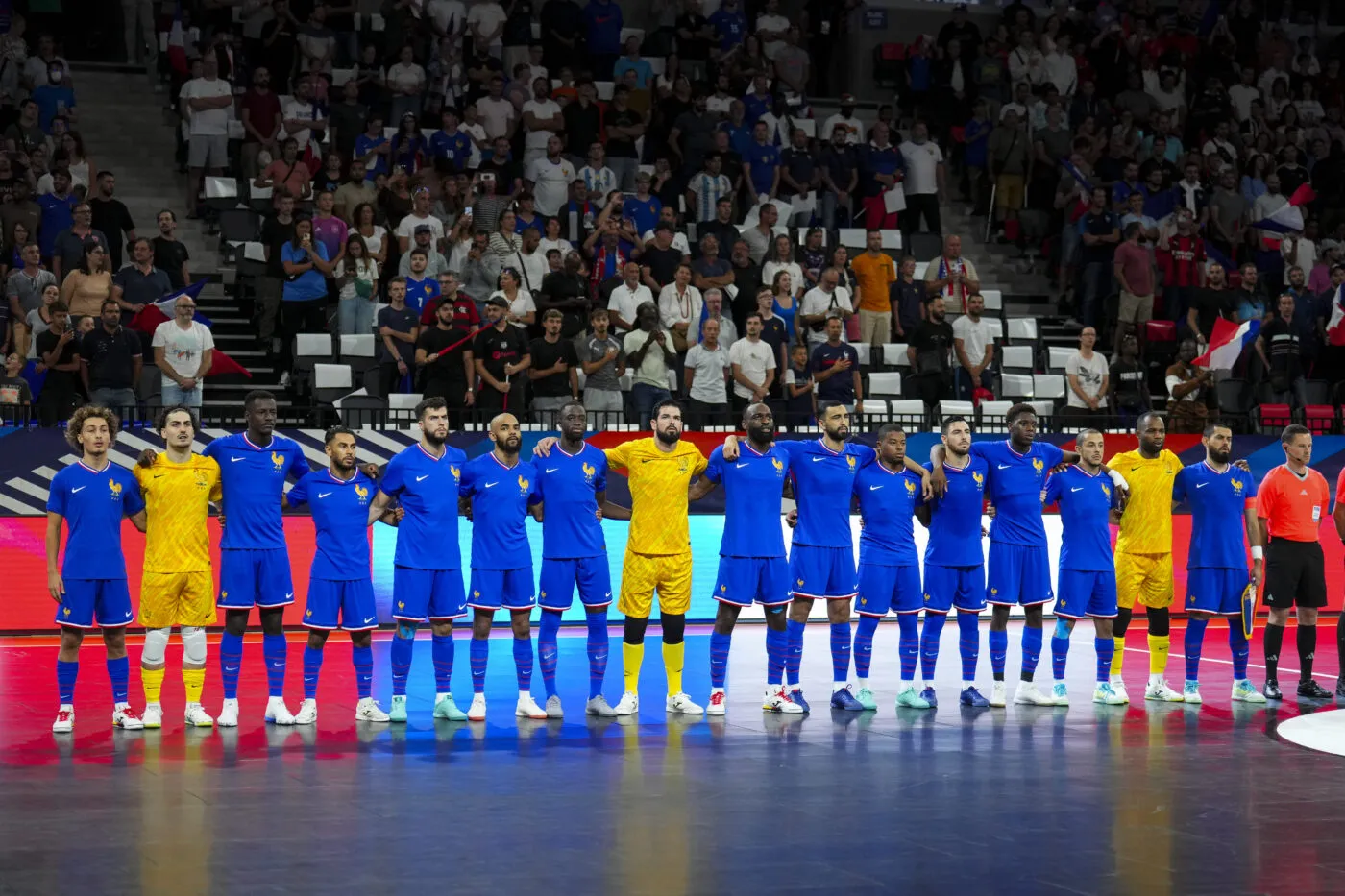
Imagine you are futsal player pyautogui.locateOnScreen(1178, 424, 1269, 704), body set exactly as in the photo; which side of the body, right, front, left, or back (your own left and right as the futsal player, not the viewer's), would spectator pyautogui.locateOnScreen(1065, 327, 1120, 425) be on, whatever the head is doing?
back

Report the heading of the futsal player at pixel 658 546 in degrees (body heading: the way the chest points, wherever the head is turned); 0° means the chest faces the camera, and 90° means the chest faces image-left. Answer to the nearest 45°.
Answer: approximately 0°

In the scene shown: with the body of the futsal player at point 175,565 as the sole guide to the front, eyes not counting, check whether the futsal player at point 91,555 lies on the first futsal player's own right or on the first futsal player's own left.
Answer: on the first futsal player's own right

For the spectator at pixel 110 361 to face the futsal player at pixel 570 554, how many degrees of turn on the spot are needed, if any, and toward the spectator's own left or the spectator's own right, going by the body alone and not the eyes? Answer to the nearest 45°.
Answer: approximately 45° to the spectator's own left

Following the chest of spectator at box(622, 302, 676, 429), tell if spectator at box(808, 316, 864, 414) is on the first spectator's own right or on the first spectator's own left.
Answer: on the first spectator's own left

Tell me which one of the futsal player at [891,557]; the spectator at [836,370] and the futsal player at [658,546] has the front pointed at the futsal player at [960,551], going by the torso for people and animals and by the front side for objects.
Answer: the spectator

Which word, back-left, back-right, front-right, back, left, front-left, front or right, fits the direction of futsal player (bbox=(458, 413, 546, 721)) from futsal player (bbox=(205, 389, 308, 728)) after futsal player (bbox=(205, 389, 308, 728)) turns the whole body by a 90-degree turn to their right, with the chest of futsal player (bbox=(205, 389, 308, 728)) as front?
back

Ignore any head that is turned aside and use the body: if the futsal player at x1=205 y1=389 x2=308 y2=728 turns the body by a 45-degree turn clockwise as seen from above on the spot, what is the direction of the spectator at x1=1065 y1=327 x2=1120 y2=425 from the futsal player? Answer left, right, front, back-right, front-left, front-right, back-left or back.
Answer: back

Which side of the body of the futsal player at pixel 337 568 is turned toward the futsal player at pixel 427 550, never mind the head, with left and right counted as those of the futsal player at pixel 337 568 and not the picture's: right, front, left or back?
left

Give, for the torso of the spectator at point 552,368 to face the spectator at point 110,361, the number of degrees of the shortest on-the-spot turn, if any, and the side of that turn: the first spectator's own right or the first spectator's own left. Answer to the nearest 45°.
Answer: approximately 90° to the first spectator's own right

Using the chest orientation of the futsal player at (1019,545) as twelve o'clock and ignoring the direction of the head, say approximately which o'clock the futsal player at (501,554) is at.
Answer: the futsal player at (501,554) is roughly at 2 o'clock from the futsal player at (1019,545).
